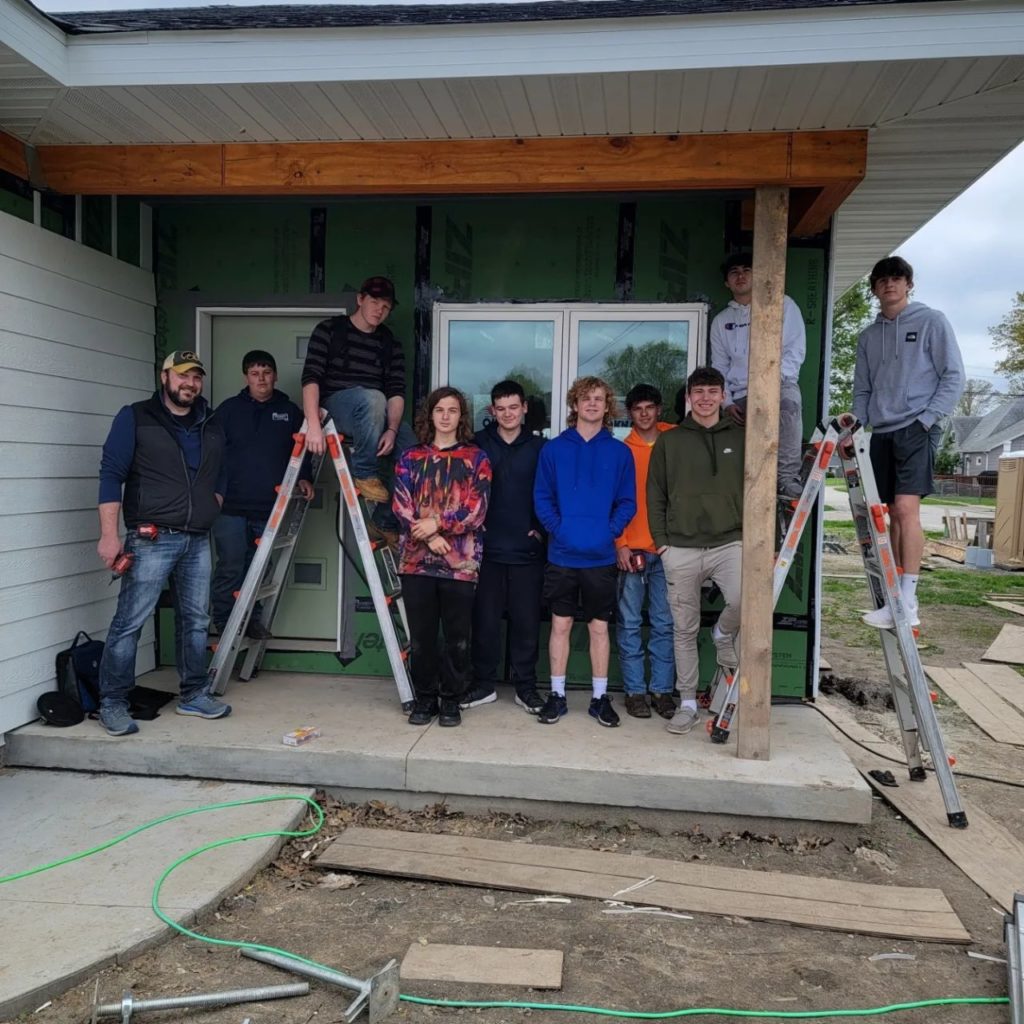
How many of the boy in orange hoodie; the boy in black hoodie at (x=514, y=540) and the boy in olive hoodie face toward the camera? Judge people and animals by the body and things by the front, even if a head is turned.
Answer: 3

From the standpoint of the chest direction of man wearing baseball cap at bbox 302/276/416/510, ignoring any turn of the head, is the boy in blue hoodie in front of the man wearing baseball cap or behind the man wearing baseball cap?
in front

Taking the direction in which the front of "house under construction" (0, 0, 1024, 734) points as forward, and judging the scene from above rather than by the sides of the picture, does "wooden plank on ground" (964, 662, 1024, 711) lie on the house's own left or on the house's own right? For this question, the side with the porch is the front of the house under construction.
on the house's own left

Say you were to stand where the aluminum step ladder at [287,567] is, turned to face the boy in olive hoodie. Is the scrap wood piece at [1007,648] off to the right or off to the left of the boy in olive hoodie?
left

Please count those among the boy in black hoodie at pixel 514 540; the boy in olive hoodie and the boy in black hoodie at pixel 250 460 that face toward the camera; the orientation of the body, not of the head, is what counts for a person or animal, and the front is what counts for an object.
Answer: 3

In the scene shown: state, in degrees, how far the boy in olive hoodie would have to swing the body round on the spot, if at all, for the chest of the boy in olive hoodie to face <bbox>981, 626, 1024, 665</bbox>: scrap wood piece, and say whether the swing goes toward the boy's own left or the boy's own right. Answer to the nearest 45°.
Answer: approximately 135° to the boy's own left

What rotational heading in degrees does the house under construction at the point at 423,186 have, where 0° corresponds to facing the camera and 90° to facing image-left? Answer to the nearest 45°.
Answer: approximately 0°

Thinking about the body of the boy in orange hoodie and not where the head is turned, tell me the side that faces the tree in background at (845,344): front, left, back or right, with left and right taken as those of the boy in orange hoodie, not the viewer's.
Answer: back
